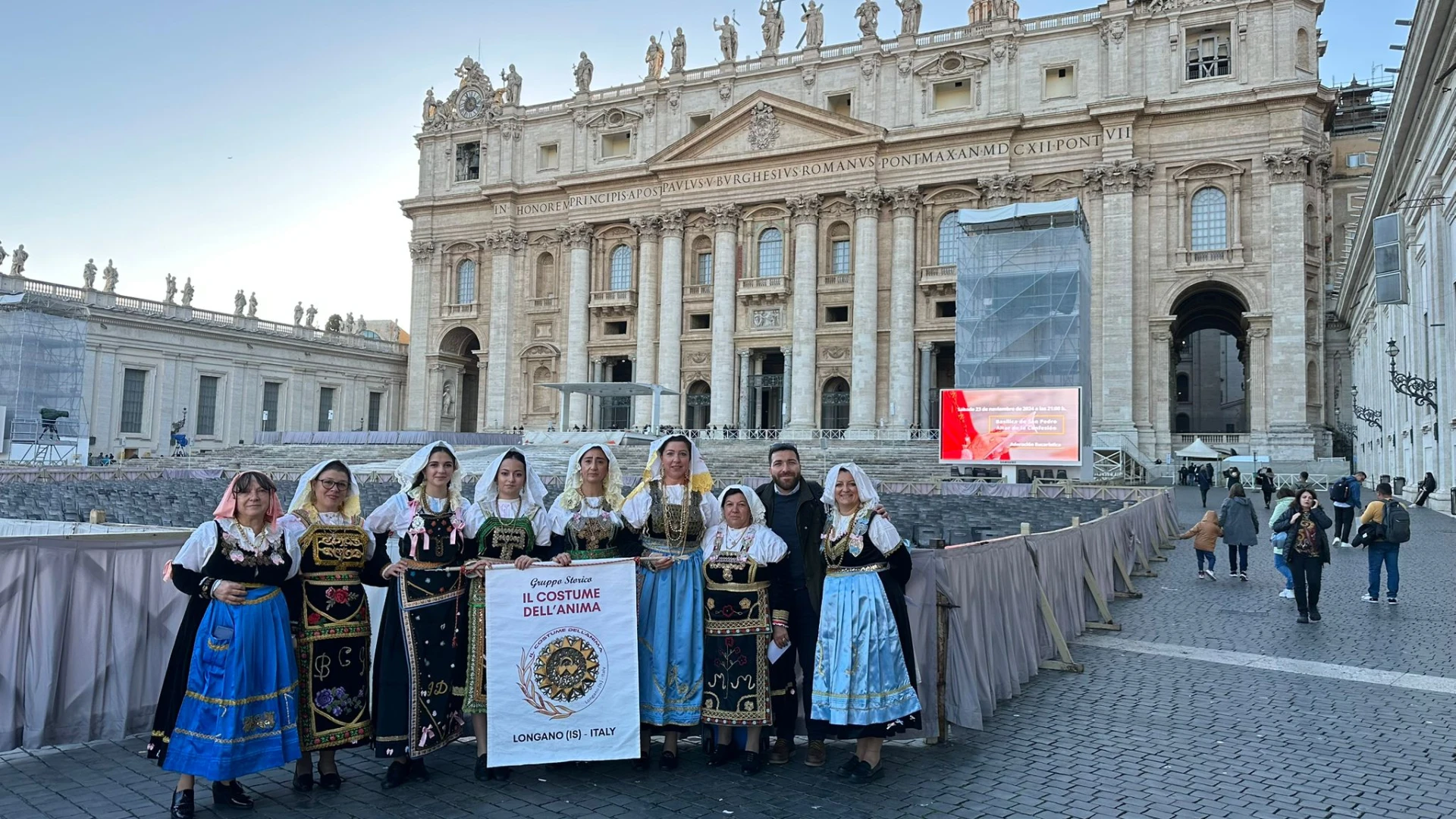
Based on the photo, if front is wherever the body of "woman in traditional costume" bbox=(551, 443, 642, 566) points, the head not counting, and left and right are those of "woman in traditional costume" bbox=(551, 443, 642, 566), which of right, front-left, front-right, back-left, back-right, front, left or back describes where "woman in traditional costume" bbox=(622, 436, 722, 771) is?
left

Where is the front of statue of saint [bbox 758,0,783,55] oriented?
toward the camera

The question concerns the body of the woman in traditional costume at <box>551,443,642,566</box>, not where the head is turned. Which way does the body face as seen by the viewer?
toward the camera

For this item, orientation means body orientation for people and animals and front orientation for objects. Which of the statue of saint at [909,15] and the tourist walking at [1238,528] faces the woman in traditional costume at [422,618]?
the statue of saint

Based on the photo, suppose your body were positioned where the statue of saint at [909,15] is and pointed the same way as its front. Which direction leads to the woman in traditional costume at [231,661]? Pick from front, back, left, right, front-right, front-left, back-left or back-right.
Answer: front

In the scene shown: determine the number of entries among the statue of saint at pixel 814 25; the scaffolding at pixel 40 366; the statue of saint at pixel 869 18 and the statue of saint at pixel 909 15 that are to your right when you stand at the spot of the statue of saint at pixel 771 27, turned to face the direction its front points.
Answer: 1

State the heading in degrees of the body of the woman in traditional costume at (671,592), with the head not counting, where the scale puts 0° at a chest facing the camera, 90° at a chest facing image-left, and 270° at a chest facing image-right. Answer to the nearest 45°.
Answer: approximately 0°

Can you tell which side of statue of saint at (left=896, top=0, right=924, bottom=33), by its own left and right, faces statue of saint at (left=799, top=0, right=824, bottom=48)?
right

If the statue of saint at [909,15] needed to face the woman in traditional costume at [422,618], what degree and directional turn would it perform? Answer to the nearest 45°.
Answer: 0° — it already faces them

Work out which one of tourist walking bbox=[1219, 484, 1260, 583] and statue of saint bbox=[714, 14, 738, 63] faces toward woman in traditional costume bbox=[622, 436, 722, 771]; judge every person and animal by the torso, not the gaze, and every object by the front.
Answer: the statue of saint

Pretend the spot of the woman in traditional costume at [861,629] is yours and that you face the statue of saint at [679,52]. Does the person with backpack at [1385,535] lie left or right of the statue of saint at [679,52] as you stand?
right

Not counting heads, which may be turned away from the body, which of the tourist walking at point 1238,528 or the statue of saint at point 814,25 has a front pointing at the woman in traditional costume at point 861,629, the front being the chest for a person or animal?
the statue of saint

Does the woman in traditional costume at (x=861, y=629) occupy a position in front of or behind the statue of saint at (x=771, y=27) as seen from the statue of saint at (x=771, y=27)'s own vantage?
in front

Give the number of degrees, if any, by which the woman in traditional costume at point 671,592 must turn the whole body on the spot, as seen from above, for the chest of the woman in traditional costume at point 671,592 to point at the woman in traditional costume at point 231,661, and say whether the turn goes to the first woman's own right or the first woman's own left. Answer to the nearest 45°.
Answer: approximately 90° to the first woman's own right
